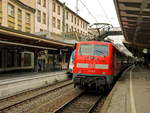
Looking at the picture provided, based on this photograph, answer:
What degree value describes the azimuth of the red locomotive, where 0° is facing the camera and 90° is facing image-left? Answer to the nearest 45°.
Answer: approximately 0°

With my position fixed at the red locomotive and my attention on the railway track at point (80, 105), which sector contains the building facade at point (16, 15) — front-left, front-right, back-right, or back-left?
back-right

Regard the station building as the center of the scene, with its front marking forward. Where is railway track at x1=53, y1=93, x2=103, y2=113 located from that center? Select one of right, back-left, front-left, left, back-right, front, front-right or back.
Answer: front-right

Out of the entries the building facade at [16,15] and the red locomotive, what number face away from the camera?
0

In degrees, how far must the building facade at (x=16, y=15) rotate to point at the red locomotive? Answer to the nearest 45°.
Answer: approximately 45° to its right

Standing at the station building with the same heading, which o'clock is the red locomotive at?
The red locomotive is roughly at 1 o'clock from the station building.

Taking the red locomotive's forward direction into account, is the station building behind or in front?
behind

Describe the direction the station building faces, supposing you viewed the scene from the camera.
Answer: facing the viewer and to the right of the viewer

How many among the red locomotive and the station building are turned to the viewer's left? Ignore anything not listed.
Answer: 0
